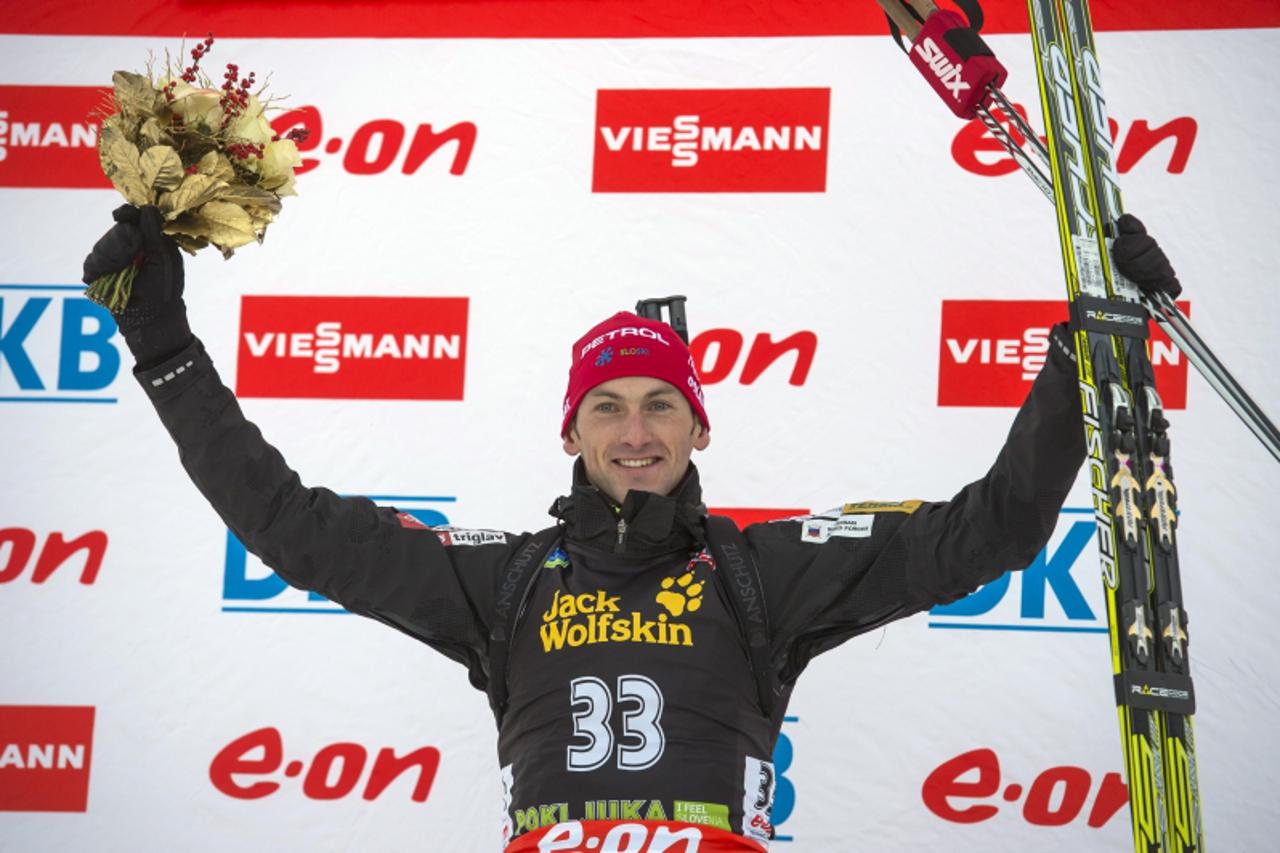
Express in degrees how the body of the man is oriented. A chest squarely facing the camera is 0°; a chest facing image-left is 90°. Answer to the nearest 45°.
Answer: approximately 0°
